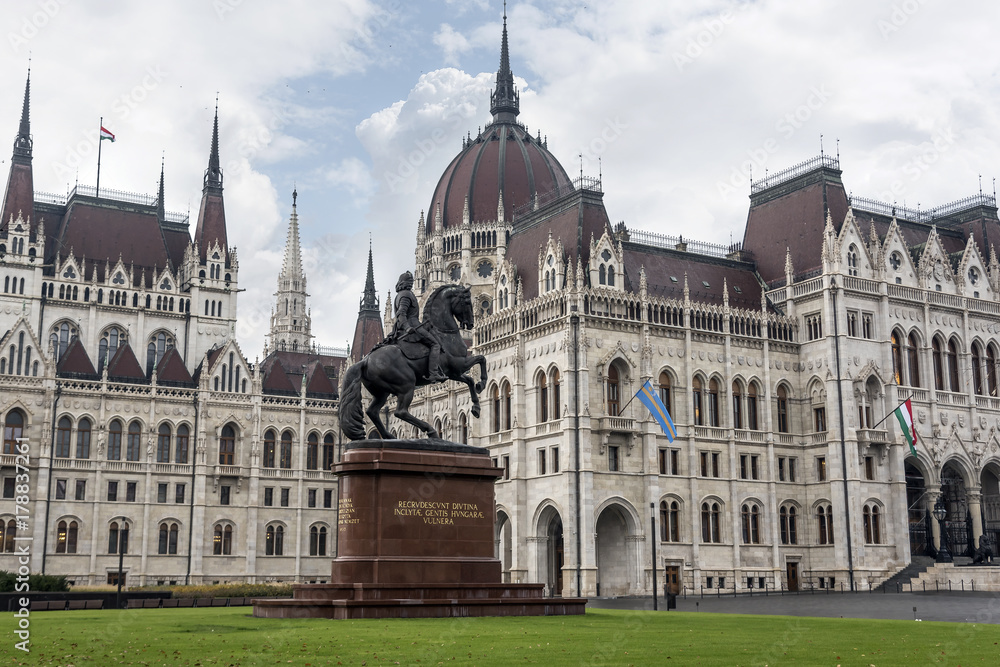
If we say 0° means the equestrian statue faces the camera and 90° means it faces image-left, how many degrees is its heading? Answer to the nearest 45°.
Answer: approximately 270°
